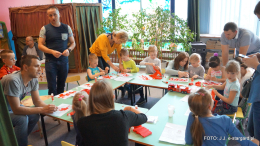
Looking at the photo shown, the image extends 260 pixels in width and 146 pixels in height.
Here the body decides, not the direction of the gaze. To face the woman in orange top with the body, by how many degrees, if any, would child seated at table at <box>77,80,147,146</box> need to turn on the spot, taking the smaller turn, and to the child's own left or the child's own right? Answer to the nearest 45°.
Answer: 0° — they already face them

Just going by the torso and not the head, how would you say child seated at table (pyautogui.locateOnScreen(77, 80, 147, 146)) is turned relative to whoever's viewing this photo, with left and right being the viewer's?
facing away from the viewer

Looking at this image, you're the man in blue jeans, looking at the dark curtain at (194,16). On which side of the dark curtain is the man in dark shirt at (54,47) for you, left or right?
left

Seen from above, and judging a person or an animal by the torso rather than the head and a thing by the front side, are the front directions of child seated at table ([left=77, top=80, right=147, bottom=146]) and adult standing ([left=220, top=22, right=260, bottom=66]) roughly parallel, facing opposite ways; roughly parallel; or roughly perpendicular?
roughly perpendicular

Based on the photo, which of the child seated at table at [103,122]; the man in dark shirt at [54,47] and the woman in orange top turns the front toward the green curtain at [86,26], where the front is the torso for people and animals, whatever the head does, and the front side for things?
the child seated at table

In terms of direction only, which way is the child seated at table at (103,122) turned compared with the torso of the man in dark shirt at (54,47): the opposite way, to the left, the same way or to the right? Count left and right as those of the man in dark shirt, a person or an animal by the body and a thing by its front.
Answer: the opposite way

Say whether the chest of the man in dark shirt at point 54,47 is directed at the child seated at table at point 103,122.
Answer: yes

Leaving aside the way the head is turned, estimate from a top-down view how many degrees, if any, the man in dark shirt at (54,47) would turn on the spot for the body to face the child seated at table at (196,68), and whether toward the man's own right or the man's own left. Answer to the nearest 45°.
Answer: approximately 90° to the man's own left

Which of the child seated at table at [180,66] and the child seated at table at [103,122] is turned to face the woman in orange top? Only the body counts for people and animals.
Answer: the child seated at table at [103,122]

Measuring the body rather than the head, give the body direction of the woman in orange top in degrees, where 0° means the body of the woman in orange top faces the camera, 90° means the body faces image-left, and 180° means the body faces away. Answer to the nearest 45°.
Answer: approximately 315°

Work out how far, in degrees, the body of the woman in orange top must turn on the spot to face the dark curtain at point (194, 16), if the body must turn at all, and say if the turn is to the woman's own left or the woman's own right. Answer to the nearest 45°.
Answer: approximately 90° to the woman's own left

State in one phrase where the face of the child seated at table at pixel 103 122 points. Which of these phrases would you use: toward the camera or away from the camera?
away from the camera

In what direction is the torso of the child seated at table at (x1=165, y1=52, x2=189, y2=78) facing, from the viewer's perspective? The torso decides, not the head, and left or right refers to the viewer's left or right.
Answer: facing the viewer and to the right of the viewer

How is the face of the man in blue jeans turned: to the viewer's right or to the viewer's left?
to the viewer's right

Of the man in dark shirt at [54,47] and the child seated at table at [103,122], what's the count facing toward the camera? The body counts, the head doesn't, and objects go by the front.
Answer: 1
